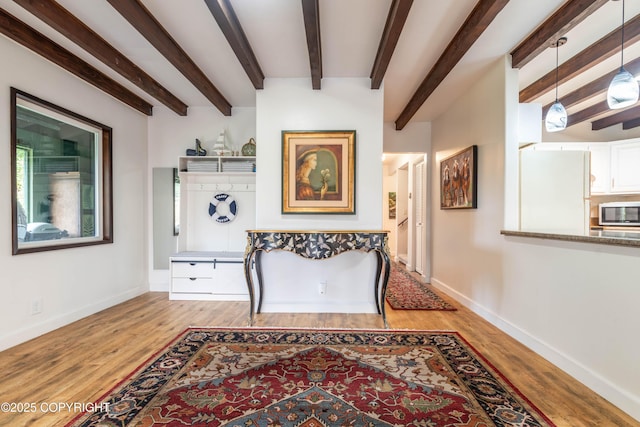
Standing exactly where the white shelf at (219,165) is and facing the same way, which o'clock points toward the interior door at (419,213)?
The interior door is roughly at 9 o'clock from the white shelf.

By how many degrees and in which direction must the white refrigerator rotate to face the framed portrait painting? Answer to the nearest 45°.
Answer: approximately 135° to its right

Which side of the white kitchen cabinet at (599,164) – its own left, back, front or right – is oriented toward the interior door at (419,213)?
right
